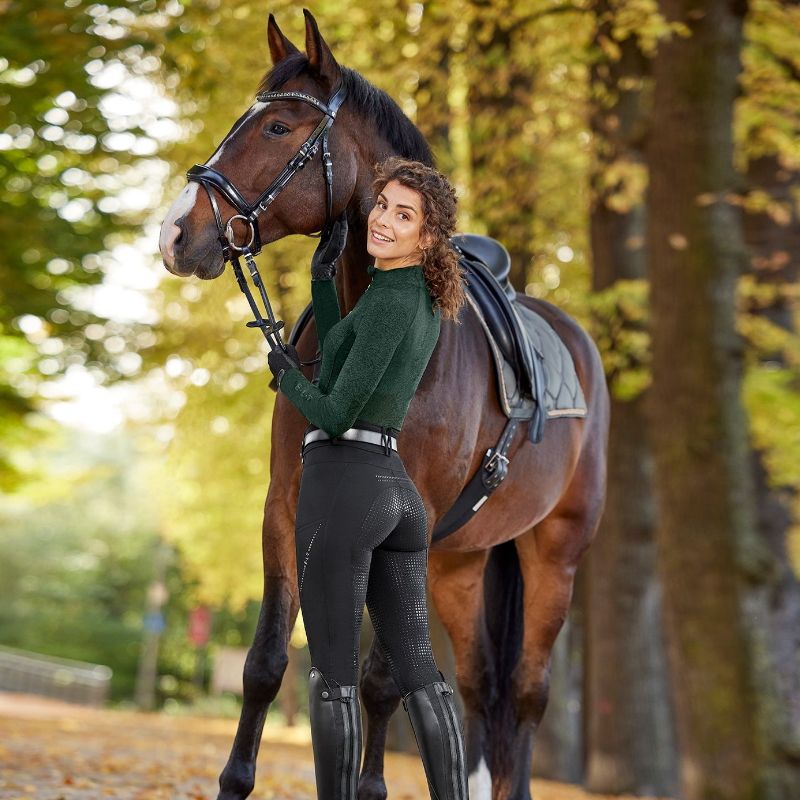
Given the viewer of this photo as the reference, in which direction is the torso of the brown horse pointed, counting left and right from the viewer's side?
facing the viewer and to the left of the viewer

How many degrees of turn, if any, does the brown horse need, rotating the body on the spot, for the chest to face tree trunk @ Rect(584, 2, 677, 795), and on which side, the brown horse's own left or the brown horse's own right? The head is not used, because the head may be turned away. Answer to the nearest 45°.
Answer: approximately 135° to the brown horse's own right

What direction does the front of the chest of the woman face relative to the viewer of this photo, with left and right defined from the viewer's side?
facing away from the viewer and to the left of the viewer

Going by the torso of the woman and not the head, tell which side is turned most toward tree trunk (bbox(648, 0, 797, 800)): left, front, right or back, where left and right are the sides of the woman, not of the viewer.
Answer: right

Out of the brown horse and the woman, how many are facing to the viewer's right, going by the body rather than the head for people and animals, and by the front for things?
0

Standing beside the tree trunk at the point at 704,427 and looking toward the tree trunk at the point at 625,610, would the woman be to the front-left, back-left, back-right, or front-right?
back-left

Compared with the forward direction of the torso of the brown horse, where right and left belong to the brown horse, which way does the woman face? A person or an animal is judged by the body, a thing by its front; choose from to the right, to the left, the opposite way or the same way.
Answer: to the right

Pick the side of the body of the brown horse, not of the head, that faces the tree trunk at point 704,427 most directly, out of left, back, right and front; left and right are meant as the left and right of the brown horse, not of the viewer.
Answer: back
